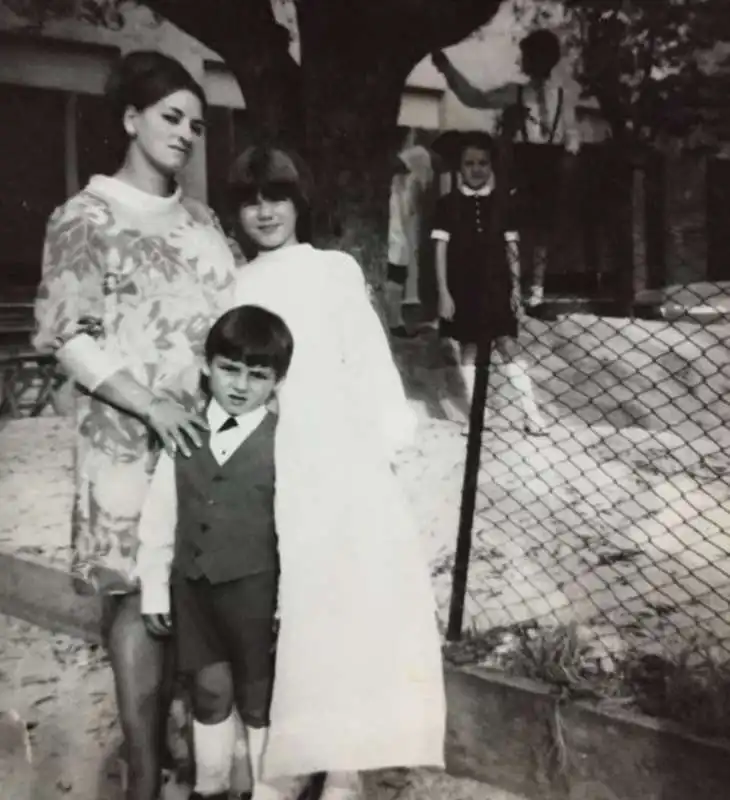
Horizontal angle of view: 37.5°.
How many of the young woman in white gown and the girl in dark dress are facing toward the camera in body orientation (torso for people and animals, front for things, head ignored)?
2

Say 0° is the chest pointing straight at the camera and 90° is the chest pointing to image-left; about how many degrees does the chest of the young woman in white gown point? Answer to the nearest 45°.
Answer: approximately 0°

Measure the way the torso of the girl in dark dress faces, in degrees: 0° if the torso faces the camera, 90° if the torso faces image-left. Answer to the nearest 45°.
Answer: approximately 0°

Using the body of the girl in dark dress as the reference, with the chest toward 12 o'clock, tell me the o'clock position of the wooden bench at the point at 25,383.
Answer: The wooden bench is roughly at 3 o'clock from the girl in dark dress.

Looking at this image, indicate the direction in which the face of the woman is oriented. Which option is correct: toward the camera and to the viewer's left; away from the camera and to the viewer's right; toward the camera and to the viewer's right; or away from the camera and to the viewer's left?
toward the camera and to the viewer's right
